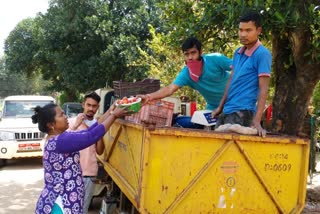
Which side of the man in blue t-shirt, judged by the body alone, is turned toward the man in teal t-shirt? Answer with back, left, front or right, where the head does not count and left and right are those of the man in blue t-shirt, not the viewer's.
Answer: right

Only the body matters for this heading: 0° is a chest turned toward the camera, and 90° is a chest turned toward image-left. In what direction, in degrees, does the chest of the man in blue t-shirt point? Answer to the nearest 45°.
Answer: approximately 45°

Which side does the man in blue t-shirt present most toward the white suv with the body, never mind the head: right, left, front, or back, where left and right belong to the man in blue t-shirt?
right

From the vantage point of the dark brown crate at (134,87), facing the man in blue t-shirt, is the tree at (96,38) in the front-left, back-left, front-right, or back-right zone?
back-left

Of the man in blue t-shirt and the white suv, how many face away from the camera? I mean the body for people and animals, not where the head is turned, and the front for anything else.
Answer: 0

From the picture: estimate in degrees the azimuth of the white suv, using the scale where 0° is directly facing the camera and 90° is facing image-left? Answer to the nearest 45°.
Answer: approximately 0°

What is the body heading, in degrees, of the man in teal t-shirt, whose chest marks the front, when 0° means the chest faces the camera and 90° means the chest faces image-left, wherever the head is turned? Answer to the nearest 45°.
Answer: approximately 45°

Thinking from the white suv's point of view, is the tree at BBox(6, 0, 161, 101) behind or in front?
behind

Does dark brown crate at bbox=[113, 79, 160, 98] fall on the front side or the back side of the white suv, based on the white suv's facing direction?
on the front side
